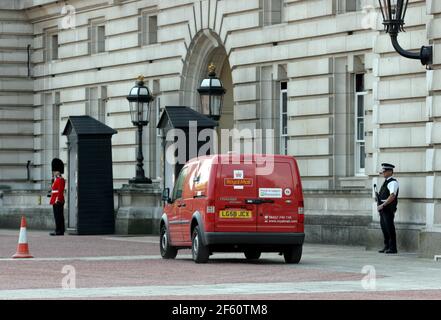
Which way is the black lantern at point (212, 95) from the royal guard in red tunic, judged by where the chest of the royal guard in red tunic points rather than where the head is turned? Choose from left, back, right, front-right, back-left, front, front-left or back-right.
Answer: back-left
